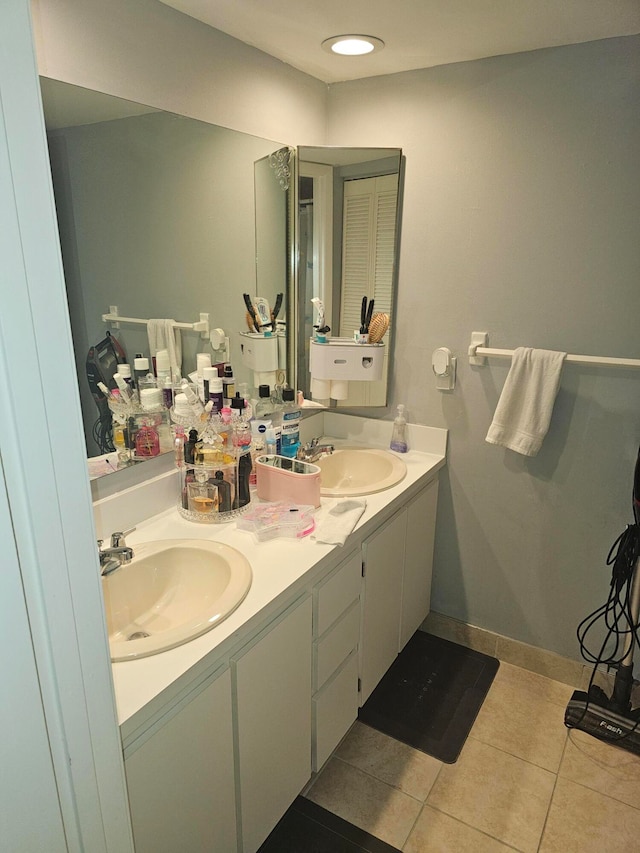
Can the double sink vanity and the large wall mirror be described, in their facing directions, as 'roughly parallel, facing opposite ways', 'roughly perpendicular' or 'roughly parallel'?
roughly parallel

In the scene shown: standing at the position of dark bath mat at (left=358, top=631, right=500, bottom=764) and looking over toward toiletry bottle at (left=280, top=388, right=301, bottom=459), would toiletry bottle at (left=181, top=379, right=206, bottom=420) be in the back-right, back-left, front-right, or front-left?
front-left

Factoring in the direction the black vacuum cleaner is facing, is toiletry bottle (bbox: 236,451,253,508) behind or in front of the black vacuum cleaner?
in front

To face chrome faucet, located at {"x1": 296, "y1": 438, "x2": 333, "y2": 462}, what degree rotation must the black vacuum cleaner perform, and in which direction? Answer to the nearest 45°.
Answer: approximately 45° to its right

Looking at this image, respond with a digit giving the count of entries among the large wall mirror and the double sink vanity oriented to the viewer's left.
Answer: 0

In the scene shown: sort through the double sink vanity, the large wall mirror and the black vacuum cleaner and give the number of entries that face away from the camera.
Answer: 0

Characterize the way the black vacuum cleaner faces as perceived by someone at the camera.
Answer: facing the viewer and to the left of the viewer

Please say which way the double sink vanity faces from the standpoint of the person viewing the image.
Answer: facing the viewer and to the right of the viewer

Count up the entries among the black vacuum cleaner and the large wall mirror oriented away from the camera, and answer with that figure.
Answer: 0

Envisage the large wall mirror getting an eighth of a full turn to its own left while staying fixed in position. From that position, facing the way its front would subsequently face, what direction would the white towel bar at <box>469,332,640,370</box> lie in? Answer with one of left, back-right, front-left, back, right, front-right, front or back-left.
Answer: front

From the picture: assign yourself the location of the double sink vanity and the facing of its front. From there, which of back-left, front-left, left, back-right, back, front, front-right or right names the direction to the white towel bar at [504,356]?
left

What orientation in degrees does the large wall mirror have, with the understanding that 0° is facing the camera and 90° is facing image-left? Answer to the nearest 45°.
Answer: approximately 315°
